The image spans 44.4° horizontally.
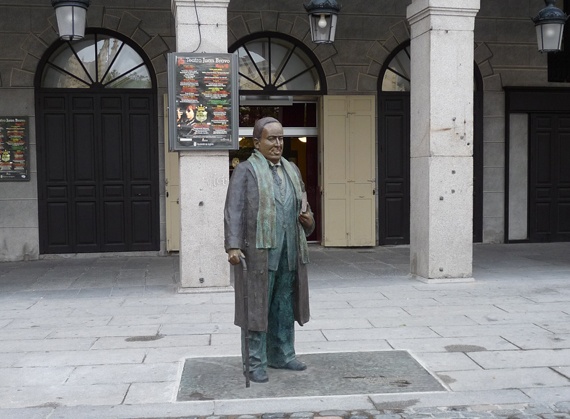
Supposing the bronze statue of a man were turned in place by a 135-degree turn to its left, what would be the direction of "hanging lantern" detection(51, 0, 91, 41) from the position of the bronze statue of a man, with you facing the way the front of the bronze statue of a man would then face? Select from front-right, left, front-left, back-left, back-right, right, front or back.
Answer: front-left

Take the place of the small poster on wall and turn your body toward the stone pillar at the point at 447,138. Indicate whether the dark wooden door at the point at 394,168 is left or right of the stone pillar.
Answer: left

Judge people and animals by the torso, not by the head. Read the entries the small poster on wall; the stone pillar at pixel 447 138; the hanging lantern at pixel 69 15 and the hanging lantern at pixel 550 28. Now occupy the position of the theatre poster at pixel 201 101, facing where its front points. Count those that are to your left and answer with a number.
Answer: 2

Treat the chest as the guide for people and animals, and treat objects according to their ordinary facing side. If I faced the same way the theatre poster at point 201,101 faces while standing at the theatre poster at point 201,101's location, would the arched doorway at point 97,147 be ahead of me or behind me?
behind

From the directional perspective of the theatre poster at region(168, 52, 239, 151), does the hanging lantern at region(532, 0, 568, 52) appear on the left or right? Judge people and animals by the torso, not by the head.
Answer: on its left

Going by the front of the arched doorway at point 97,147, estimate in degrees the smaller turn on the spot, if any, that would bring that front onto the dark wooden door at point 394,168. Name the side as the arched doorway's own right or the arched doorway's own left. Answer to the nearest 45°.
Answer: approximately 90° to the arched doorway's own left

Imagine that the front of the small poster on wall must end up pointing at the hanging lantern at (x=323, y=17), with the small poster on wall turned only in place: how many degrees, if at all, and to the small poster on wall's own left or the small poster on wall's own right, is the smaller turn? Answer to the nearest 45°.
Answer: approximately 45° to the small poster on wall's own left

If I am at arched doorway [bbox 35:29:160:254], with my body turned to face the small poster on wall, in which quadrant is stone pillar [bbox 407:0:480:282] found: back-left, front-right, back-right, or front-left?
back-left

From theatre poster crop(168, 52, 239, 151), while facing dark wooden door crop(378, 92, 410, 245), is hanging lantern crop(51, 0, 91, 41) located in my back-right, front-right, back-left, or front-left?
back-left

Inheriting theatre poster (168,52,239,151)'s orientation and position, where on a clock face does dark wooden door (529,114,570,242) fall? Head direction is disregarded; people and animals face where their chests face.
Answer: The dark wooden door is roughly at 8 o'clock from the theatre poster.

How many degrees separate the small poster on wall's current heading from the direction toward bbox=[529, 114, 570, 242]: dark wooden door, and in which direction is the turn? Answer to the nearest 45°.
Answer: approximately 90° to its left

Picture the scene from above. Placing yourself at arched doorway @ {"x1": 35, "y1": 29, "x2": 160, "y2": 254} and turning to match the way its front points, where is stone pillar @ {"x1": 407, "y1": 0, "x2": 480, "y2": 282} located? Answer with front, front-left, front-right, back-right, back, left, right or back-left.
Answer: front-left
